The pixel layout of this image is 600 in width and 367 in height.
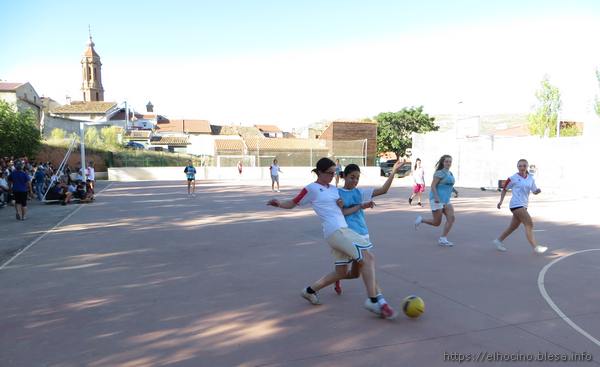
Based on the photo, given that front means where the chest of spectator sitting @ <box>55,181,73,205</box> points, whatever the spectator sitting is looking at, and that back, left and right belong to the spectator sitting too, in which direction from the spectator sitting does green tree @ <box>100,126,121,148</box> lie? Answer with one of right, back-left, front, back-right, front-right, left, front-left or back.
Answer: left

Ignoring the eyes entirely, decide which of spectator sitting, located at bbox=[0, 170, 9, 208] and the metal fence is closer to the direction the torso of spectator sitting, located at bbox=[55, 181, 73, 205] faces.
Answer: the metal fence

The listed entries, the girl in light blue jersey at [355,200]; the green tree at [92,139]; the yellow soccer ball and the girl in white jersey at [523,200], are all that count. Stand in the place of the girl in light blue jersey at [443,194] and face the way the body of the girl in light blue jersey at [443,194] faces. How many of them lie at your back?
1

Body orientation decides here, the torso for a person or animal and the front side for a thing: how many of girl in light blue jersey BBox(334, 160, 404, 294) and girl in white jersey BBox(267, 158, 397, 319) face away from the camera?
0

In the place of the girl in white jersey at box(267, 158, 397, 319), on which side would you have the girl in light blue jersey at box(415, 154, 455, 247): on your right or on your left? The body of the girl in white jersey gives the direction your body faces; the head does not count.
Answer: on your left
